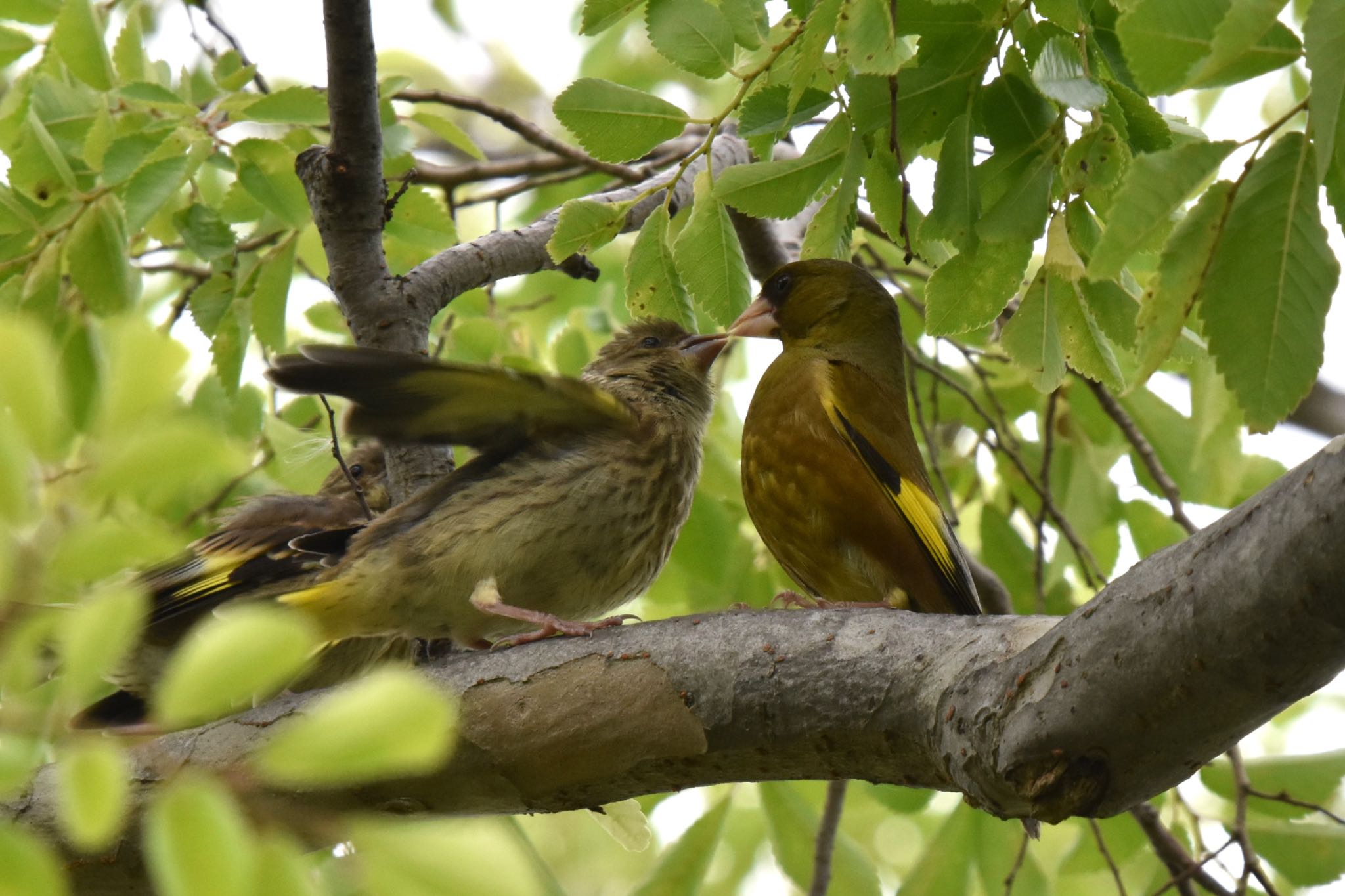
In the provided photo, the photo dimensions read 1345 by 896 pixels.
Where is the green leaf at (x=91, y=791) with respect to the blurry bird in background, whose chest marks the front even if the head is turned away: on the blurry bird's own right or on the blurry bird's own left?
on the blurry bird's own right

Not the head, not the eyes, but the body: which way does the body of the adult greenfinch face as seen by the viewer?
to the viewer's left

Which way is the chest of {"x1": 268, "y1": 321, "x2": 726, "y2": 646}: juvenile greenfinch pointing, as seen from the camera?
to the viewer's right

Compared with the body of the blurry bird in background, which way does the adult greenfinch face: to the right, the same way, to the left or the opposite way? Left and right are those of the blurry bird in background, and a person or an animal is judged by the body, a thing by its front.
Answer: the opposite way

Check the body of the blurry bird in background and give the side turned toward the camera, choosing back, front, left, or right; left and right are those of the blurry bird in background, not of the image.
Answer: right

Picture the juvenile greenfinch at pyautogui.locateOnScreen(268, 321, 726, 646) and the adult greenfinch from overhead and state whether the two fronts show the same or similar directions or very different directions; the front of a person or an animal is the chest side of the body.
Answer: very different directions

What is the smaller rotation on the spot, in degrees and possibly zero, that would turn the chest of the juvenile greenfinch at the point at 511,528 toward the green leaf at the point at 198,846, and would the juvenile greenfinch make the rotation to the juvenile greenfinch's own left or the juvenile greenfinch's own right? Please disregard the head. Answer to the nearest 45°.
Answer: approximately 90° to the juvenile greenfinch's own right

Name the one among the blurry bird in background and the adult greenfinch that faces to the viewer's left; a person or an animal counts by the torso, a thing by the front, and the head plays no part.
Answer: the adult greenfinch

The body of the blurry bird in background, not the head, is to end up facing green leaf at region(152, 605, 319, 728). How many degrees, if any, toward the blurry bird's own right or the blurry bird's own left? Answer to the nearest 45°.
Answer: approximately 90° to the blurry bird's own right

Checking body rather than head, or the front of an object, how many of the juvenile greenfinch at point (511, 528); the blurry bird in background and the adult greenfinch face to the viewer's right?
2
